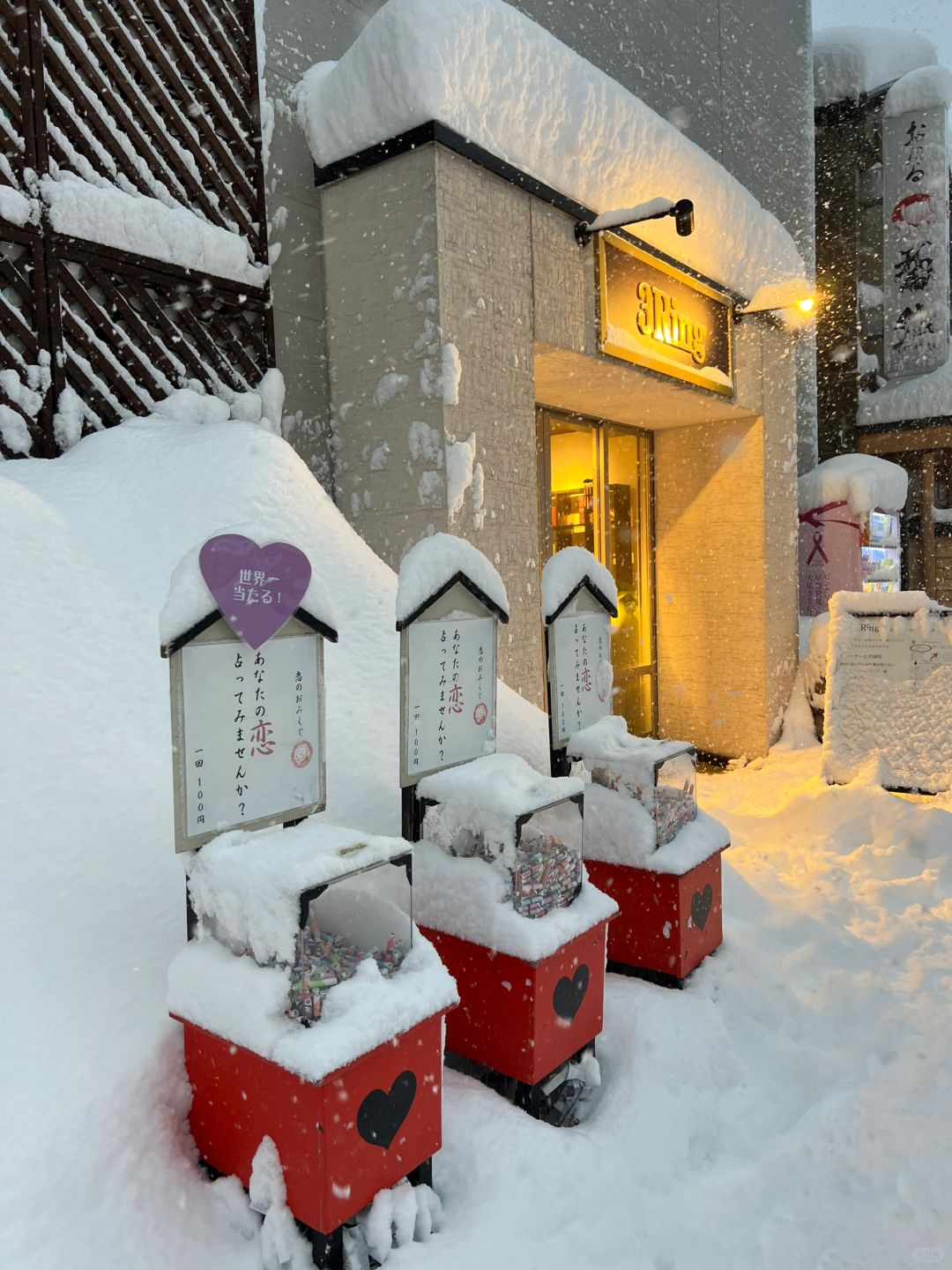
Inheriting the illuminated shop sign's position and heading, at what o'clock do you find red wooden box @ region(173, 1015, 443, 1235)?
The red wooden box is roughly at 2 o'clock from the illuminated shop sign.

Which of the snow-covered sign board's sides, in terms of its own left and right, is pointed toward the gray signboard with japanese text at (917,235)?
back

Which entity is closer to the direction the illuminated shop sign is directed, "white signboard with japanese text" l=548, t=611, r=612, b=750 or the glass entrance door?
the white signboard with japanese text

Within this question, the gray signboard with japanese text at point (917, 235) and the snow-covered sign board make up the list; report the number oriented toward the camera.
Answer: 2

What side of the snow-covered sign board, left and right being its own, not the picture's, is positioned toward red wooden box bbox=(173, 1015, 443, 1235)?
front

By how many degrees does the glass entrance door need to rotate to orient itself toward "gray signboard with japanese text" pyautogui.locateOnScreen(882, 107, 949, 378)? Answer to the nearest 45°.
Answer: approximately 90° to its left

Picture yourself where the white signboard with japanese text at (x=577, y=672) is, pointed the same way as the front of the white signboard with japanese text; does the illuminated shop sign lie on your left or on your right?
on your left

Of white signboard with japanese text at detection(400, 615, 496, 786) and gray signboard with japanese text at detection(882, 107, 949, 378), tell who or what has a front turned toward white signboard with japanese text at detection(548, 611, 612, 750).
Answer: gray signboard with japanese text at detection(882, 107, 949, 378)

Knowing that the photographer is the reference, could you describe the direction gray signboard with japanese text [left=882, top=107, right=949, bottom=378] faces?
facing the viewer

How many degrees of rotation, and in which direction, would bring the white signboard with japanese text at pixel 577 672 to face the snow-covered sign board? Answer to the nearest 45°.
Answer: approximately 90° to its left

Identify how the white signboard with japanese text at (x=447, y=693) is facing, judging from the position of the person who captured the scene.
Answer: facing the viewer and to the right of the viewer

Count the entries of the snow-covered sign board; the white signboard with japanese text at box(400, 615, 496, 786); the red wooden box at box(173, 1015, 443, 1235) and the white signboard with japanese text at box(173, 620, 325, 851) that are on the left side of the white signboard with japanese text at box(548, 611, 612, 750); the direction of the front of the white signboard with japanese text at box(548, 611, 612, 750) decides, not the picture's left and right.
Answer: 1

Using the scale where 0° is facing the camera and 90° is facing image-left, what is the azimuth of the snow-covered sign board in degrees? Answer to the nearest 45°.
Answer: approximately 0°
